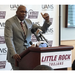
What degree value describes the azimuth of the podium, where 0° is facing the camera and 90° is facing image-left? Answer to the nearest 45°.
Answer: approximately 315°

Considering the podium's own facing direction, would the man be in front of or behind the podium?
behind

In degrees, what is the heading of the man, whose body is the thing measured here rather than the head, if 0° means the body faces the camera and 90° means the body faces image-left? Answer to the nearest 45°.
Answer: approximately 315°
